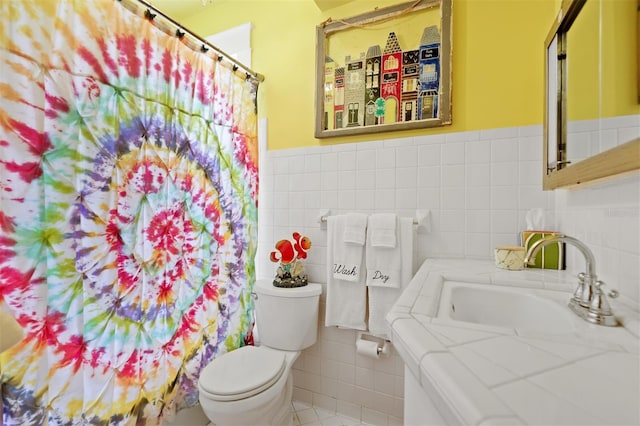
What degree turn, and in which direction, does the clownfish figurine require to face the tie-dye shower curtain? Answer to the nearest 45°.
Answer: approximately 135° to its right

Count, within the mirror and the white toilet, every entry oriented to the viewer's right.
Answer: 0

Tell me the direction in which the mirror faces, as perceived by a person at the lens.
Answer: facing the viewer and to the left of the viewer

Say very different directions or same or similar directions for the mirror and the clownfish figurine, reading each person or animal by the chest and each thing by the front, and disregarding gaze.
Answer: very different directions

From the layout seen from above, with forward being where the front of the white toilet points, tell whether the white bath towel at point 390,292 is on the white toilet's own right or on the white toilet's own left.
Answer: on the white toilet's own left

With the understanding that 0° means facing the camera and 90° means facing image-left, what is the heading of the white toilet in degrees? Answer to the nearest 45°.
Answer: approximately 45°

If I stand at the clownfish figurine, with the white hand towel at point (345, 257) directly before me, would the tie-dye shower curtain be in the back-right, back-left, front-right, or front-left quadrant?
back-right

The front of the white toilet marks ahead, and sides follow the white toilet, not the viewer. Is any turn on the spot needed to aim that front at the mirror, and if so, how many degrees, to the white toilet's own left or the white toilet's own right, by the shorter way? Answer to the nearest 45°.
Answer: approximately 90° to the white toilet's own left
